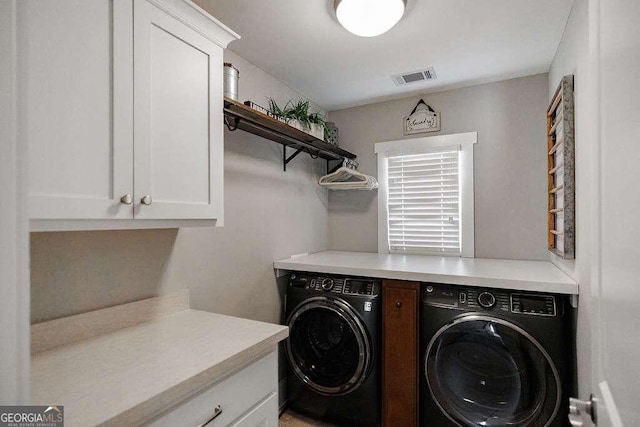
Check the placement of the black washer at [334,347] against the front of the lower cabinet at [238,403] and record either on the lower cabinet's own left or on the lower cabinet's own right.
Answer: on the lower cabinet's own left

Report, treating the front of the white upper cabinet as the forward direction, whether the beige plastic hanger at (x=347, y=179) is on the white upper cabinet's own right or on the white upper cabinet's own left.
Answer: on the white upper cabinet's own left

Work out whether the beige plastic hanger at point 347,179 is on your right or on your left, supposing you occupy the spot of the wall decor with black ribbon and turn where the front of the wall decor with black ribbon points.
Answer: on your right

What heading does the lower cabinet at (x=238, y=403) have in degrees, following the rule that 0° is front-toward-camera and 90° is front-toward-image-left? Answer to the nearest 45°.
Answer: approximately 315°

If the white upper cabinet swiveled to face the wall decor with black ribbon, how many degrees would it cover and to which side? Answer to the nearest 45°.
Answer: approximately 45° to its left

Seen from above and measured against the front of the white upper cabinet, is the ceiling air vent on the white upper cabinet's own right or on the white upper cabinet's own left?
on the white upper cabinet's own left

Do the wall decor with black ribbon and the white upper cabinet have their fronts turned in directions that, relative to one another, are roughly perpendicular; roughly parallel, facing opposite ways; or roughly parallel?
roughly perpendicular

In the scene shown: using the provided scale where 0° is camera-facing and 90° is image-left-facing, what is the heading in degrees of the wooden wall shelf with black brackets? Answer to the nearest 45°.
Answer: approximately 315°
